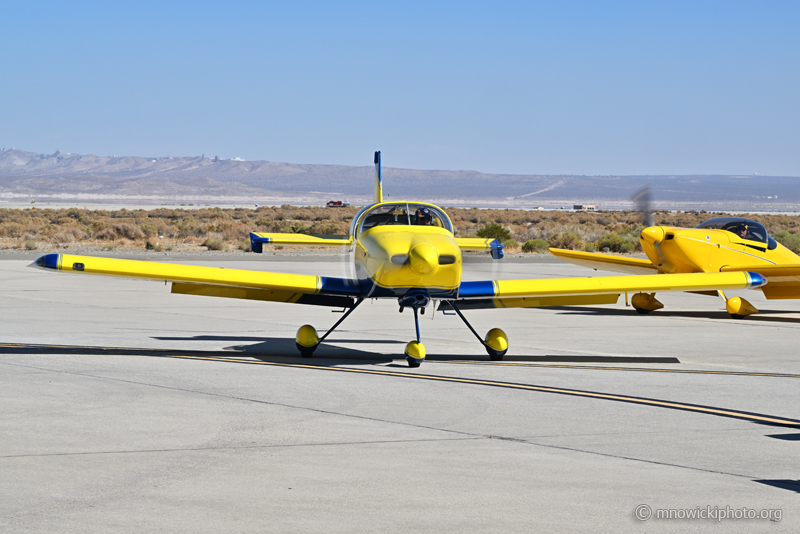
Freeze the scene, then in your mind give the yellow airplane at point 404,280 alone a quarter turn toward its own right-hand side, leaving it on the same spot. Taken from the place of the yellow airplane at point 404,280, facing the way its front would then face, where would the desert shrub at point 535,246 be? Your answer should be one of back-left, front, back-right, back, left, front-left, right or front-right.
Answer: right

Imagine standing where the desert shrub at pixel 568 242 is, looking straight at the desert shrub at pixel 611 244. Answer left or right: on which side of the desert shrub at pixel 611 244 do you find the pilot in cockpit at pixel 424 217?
right

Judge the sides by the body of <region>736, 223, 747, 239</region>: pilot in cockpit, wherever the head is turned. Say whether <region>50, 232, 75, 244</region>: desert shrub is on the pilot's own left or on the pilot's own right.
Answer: on the pilot's own right

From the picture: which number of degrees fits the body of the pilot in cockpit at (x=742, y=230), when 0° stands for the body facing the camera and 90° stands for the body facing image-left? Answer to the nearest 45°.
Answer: approximately 45°

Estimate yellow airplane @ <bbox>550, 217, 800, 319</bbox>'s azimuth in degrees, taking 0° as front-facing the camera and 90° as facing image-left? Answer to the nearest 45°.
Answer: approximately 45°

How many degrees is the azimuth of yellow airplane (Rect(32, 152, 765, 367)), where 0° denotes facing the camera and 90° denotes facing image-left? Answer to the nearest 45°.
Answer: approximately 0°

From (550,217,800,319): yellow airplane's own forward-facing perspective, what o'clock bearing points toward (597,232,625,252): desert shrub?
The desert shrub is roughly at 4 o'clock from the yellow airplane.

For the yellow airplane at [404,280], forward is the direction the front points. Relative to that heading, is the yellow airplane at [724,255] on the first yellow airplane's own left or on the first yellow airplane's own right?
on the first yellow airplane's own left
